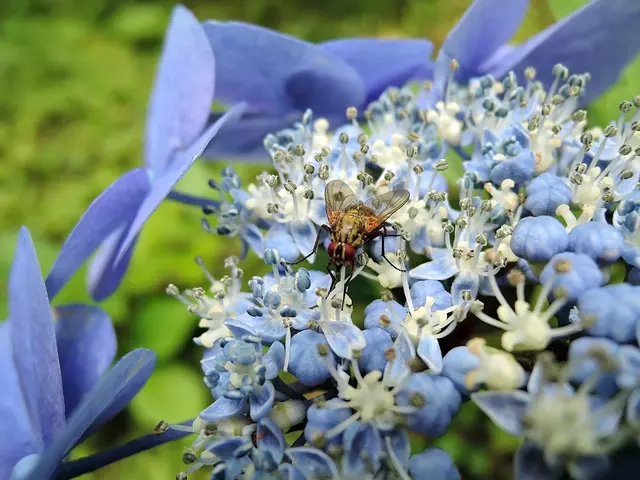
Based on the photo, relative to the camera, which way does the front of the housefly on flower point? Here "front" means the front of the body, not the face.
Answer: toward the camera
